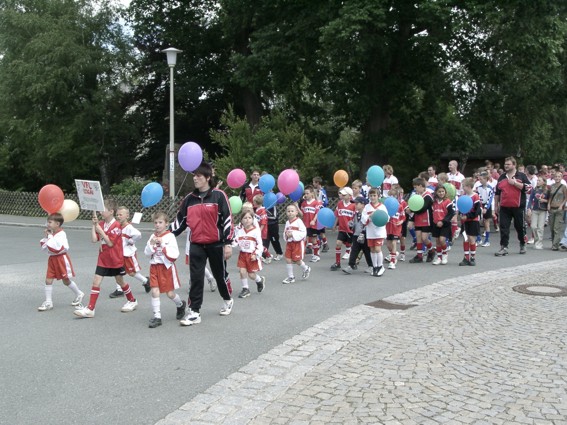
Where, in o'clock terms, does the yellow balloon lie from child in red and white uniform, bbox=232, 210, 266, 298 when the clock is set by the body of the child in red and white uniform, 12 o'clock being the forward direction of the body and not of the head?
The yellow balloon is roughly at 1 o'clock from the child in red and white uniform.

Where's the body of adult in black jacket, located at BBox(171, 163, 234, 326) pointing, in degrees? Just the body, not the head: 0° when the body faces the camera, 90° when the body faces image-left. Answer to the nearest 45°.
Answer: approximately 45°

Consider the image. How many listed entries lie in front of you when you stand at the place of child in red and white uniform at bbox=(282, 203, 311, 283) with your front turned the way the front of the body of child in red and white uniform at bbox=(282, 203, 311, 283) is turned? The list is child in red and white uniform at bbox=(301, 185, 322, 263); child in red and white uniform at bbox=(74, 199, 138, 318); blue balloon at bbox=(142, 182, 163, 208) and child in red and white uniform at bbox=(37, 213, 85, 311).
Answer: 3

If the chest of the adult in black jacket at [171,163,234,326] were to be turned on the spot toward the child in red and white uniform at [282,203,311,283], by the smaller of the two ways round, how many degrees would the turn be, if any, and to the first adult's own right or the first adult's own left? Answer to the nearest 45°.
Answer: approximately 180°

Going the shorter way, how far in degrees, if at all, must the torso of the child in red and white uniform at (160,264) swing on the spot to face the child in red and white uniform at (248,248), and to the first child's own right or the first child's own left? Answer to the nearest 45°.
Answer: approximately 180°

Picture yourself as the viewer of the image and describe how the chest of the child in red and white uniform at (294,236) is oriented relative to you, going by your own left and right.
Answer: facing the viewer and to the left of the viewer

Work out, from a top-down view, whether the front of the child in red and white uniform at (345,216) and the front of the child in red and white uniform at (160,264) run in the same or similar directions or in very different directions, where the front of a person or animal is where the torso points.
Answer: same or similar directions

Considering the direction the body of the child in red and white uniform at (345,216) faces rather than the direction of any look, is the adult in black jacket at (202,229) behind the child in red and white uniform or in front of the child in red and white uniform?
in front

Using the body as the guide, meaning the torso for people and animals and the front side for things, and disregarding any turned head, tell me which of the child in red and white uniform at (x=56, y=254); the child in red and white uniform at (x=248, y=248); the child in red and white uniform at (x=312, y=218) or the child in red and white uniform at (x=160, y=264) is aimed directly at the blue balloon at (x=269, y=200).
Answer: the child in red and white uniform at (x=312, y=218)

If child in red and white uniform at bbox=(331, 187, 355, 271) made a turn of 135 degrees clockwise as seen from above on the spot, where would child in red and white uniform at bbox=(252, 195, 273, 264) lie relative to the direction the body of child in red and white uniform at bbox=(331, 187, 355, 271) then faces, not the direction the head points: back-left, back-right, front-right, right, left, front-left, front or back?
left

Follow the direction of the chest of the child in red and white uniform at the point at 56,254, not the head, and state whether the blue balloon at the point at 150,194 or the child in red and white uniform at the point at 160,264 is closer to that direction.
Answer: the child in red and white uniform

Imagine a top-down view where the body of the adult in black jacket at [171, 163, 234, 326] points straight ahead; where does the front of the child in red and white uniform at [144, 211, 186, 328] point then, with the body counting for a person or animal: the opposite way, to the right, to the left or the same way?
the same way

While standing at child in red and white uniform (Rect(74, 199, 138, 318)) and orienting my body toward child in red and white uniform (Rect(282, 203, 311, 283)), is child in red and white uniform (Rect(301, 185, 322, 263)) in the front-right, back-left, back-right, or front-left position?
front-left

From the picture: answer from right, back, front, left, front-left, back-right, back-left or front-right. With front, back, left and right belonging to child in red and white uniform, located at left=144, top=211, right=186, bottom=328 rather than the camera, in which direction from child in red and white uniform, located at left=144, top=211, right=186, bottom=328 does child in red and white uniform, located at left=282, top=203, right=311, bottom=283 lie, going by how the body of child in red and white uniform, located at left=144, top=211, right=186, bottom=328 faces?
back

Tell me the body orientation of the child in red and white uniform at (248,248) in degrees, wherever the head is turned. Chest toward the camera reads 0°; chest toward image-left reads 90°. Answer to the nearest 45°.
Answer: approximately 45°

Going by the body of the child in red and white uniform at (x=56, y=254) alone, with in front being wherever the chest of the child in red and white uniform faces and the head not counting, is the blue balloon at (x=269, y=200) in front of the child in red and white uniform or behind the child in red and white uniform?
behind

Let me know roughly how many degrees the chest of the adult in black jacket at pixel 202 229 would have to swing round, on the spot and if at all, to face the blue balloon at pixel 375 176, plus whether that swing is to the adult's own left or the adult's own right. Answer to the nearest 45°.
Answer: approximately 180°

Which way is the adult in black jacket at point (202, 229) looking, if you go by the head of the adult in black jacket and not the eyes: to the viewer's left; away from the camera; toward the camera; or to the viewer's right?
to the viewer's left

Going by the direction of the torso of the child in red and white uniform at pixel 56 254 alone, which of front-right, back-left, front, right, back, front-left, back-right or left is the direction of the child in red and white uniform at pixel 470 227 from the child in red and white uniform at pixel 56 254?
back-left

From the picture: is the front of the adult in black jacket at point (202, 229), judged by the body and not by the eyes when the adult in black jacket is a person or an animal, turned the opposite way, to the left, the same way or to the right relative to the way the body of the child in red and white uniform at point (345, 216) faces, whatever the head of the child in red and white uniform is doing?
the same way
